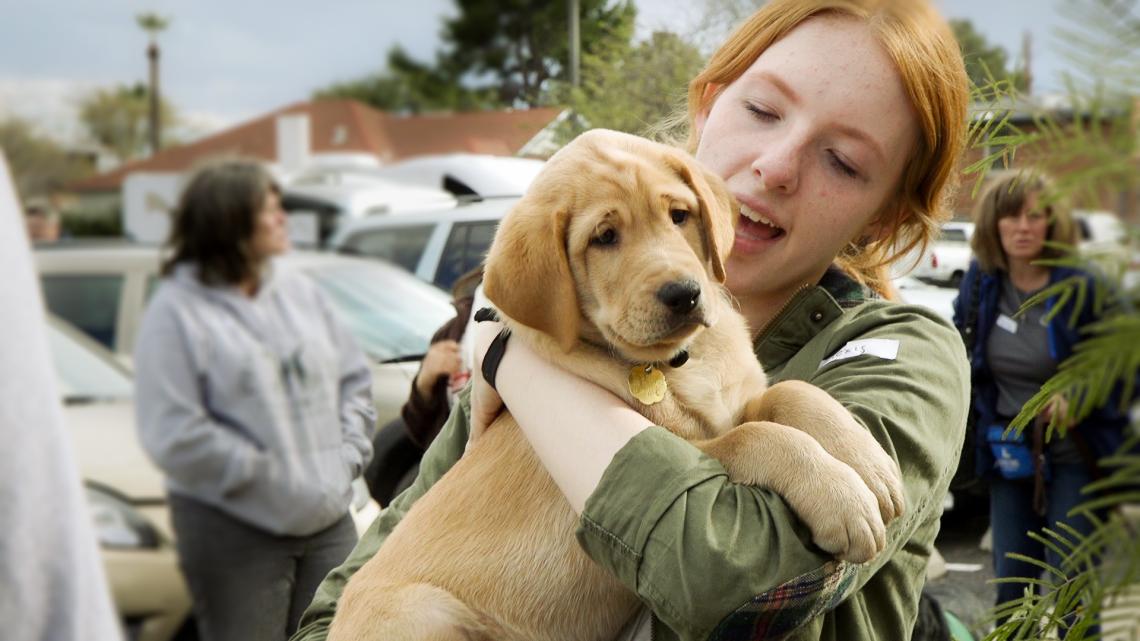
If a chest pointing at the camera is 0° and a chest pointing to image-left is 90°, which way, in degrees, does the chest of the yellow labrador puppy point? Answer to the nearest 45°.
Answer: approximately 315°

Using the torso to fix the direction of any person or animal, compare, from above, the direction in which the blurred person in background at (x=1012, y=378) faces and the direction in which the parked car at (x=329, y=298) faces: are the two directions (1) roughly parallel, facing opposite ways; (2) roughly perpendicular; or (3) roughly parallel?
roughly perpendicular

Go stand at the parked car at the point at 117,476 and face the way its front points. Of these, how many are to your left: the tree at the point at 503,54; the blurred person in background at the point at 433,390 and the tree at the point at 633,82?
3

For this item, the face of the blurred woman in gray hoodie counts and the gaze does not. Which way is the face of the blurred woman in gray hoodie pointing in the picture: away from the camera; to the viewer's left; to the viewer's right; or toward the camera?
to the viewer's right
